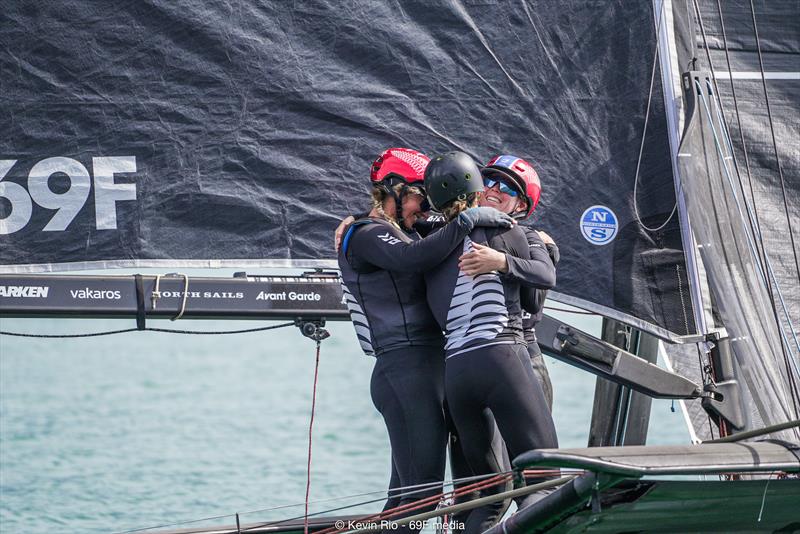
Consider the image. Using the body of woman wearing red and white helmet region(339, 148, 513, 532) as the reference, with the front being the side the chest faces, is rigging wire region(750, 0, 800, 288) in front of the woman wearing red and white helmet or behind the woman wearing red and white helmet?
in front

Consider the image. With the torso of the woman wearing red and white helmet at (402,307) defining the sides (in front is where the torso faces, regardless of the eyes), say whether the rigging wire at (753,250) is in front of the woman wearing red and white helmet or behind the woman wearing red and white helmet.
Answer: in front

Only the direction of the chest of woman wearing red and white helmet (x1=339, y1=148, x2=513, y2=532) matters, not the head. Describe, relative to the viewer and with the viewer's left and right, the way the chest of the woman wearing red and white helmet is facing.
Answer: facing to the right of the viewer

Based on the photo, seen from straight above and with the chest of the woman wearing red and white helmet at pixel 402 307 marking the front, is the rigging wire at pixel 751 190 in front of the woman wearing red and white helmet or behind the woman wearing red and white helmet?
in front
